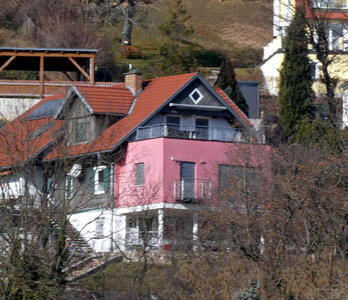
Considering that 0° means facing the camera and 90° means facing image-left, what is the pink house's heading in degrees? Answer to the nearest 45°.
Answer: approximately 315°

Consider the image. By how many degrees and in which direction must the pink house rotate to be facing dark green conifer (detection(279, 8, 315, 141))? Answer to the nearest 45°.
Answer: approximately 90° to its left
